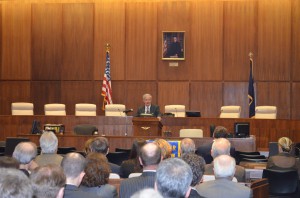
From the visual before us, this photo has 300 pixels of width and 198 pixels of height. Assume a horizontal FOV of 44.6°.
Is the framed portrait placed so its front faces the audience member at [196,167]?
yes

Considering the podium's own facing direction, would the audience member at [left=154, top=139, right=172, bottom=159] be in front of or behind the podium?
in front

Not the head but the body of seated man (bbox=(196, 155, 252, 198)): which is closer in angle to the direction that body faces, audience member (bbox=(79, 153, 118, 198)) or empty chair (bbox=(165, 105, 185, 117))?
the empty chair

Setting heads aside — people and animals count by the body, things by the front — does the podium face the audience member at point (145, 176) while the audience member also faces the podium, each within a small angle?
yes

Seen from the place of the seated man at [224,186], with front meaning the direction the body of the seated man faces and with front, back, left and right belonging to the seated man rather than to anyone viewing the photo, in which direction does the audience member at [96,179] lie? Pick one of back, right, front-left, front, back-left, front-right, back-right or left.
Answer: left

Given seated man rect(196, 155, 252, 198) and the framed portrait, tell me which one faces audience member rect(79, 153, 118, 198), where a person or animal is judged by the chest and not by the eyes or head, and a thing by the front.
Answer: the framed portrait

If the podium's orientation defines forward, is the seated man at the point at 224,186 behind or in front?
in front

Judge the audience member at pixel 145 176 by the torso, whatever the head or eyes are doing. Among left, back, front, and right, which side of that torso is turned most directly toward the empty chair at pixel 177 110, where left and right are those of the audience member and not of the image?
front

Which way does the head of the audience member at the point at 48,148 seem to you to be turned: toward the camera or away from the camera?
away from the camera

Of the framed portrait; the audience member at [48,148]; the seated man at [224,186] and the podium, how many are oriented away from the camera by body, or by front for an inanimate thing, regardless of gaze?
2

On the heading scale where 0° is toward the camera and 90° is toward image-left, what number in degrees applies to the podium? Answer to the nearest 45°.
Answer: approximately 0°

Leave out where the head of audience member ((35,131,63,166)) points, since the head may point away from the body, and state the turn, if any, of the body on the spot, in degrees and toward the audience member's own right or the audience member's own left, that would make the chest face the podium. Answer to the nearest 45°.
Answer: approximately 45° to the audience member's own right

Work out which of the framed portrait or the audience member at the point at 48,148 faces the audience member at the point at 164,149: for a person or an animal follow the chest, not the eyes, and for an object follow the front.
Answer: the framed portrait

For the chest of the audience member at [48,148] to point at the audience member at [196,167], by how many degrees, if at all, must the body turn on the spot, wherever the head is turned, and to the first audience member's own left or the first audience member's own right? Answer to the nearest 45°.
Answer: approximately 135° to the first audience member's own right

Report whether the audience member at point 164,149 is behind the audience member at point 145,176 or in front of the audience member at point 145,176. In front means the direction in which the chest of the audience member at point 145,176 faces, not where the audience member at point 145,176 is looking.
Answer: in front

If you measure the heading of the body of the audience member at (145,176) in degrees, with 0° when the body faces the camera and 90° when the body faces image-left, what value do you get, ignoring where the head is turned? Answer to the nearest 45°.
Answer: approximately 180°

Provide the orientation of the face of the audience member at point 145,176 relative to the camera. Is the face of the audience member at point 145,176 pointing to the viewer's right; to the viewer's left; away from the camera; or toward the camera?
away from the camera

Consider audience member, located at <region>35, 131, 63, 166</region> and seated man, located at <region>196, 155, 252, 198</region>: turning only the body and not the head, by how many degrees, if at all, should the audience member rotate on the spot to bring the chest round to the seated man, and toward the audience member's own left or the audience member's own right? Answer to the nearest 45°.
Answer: approximately 135° to the audience member's own right

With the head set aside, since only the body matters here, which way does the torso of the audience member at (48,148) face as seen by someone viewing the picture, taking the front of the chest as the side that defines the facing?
away from the camera

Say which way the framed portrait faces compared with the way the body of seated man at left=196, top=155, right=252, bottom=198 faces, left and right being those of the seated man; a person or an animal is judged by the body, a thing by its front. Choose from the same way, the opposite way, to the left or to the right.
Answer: the opposite way

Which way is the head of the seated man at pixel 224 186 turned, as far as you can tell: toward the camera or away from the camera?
away from the camera

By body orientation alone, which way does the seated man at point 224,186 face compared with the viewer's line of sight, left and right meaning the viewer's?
facing away from the viewer
